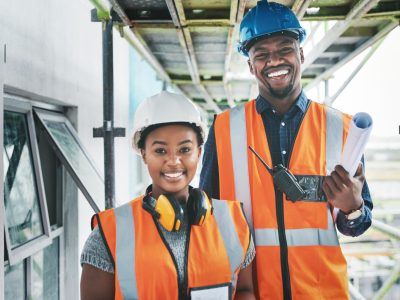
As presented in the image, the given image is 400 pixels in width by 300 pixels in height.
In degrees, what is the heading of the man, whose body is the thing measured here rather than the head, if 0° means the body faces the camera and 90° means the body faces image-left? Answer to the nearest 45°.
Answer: approximately 0°

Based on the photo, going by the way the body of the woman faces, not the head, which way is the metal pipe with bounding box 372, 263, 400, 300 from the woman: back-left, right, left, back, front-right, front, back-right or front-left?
back-left

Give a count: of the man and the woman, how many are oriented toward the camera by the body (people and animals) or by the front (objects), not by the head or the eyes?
2

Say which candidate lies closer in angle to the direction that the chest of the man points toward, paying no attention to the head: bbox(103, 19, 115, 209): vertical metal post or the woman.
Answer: the woman

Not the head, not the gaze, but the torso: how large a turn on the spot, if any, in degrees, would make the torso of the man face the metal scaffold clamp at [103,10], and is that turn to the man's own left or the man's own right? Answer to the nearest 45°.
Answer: approximately 135° to the man's own right

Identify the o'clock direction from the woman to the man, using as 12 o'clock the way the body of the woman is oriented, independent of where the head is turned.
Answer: The man is roughly at 8 o'clock from the woman.
